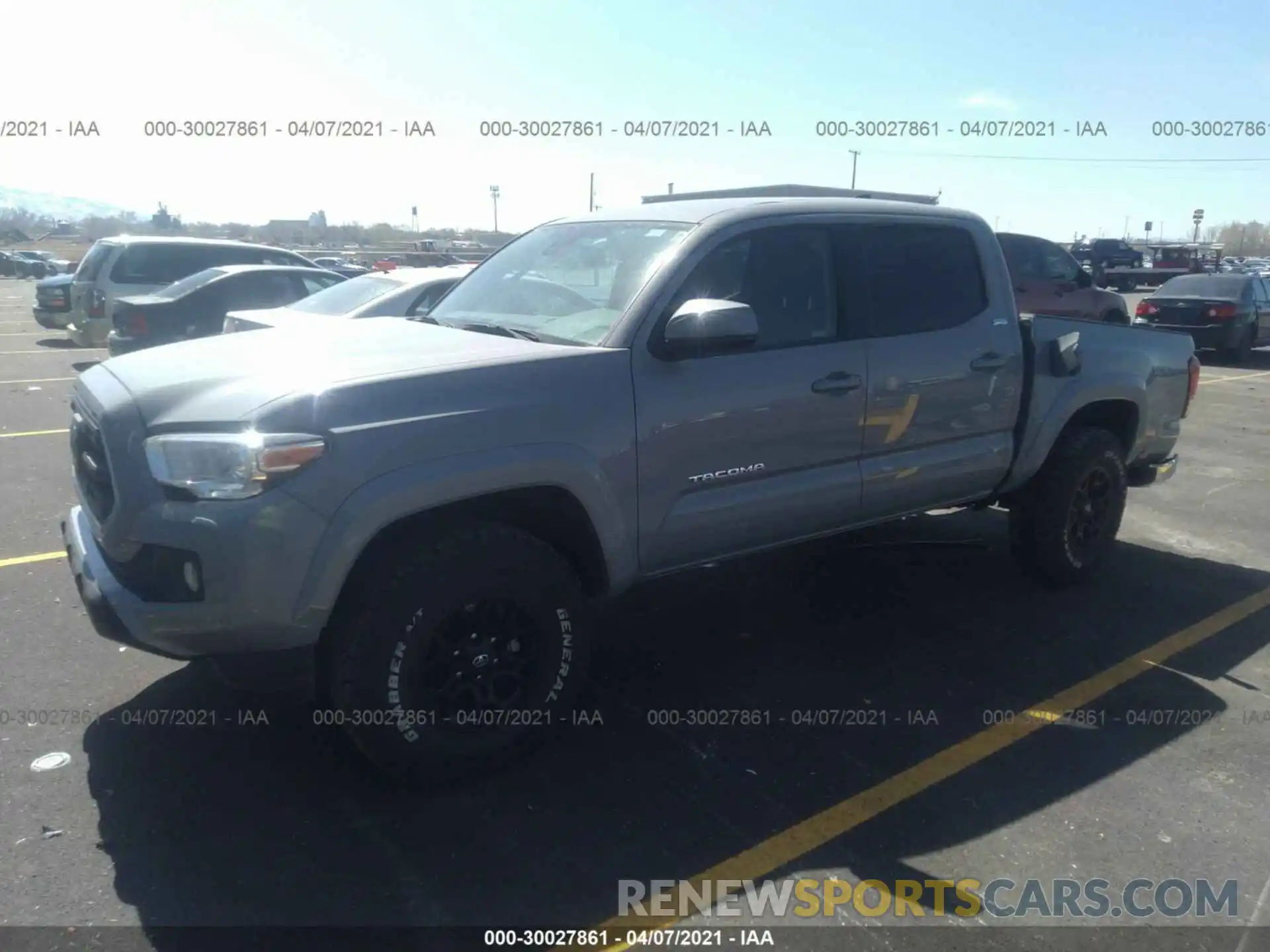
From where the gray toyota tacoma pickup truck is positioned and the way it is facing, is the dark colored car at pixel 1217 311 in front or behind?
behind

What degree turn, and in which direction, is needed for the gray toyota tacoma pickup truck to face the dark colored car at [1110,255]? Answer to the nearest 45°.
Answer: approximately 180°

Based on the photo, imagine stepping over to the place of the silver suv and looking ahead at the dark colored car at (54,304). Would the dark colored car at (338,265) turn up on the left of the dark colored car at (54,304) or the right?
right

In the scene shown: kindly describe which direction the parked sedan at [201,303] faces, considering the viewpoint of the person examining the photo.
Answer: facing away from the viewer and to the right of the viewer

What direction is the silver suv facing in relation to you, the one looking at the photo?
facing away from the viewer and to the right of the viewer

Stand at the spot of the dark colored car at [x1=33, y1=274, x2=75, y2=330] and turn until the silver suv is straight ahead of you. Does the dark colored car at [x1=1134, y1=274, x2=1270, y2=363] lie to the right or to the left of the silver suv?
left

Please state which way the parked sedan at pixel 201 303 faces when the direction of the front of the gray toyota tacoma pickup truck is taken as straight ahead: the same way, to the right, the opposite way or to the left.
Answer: the opposite way

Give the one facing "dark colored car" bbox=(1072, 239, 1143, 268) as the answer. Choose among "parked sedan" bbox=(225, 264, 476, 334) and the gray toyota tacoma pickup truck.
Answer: the parked sedan

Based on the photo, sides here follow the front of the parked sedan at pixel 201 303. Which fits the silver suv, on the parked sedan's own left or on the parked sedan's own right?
on the parked sedan's own left

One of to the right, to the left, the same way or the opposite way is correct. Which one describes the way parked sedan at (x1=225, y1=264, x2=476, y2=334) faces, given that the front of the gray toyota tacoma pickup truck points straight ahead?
the opposite way

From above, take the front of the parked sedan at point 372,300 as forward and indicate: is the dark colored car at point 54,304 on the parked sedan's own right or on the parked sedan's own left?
on the parked sedan's own left

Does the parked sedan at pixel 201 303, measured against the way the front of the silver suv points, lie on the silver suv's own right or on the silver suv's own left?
on the silver suv's own right

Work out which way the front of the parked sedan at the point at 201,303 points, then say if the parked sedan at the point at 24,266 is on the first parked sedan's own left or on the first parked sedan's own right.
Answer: on the first parked sedan's own left
